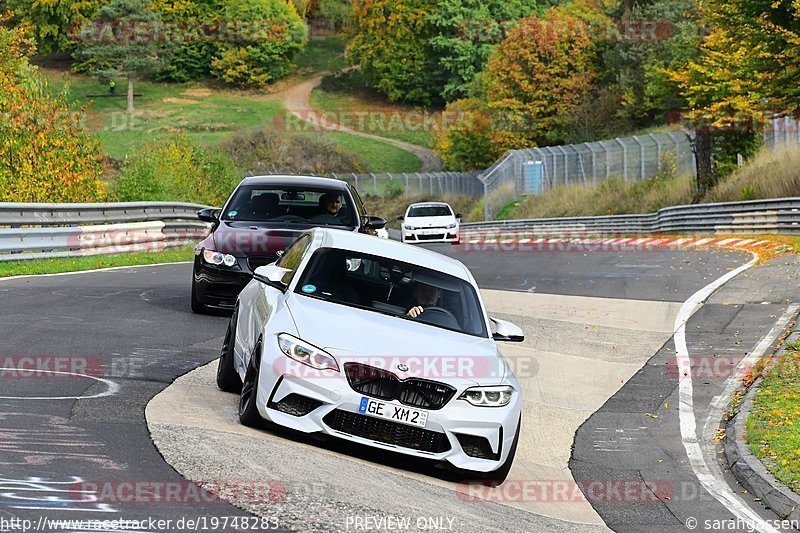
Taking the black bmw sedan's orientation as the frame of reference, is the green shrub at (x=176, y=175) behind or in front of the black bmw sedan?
behind

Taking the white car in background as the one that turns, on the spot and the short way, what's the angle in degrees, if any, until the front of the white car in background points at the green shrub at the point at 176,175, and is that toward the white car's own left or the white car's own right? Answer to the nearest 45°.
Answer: approximately 90° to the white car's own right

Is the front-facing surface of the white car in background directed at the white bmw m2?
yes

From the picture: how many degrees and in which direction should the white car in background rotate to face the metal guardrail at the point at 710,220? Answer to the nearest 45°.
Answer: approximately 45° to its left

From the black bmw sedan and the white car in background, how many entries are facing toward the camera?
2

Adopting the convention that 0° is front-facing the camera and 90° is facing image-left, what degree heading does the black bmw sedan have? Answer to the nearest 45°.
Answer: approximately 0°

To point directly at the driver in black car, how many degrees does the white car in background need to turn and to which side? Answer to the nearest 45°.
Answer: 0° — it already faces them

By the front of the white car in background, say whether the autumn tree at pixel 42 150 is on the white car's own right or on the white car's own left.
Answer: on the white car's own right

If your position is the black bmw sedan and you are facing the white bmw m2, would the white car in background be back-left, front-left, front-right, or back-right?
back-left

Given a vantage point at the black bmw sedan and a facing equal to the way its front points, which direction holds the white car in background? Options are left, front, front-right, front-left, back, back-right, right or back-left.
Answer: back
